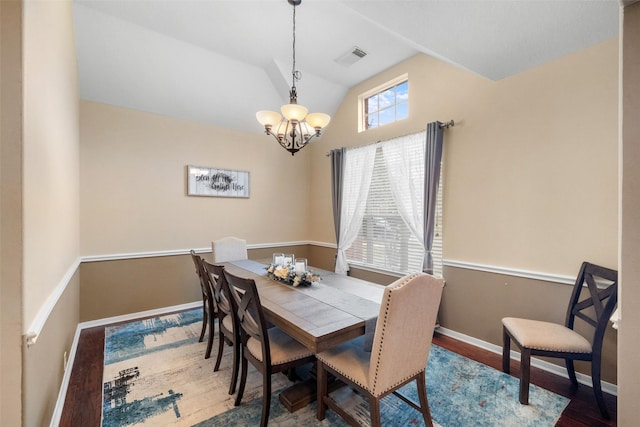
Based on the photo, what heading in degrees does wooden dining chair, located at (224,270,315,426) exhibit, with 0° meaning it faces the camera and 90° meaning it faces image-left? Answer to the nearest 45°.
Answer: approximately 225°

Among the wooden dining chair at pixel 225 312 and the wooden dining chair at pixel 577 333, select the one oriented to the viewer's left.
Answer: the wooden dining chair at pixel 577 333

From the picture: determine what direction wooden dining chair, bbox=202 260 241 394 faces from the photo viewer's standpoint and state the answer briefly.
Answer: facing away from the viewer and to the right of the viewer

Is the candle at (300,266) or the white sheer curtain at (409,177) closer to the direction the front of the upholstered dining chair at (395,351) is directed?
the candle

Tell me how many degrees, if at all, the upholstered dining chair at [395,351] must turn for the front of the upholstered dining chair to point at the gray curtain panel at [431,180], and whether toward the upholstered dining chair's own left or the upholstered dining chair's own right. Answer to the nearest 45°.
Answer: approximately 45° to the upholstered dining chair's own right

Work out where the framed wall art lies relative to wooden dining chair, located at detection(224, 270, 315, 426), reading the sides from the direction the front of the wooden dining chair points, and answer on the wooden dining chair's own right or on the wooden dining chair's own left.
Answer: on the wooden dining chair's own left

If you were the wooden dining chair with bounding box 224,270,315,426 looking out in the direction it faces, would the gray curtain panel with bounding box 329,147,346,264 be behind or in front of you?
in front

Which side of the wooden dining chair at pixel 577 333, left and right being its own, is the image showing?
left

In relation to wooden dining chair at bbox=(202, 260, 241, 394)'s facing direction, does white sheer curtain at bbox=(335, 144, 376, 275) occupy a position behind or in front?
in front

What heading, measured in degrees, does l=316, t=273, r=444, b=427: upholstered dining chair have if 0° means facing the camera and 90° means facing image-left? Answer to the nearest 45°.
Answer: approximately 135°

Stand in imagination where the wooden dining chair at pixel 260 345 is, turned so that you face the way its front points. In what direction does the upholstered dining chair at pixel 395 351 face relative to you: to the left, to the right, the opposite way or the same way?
to the left
